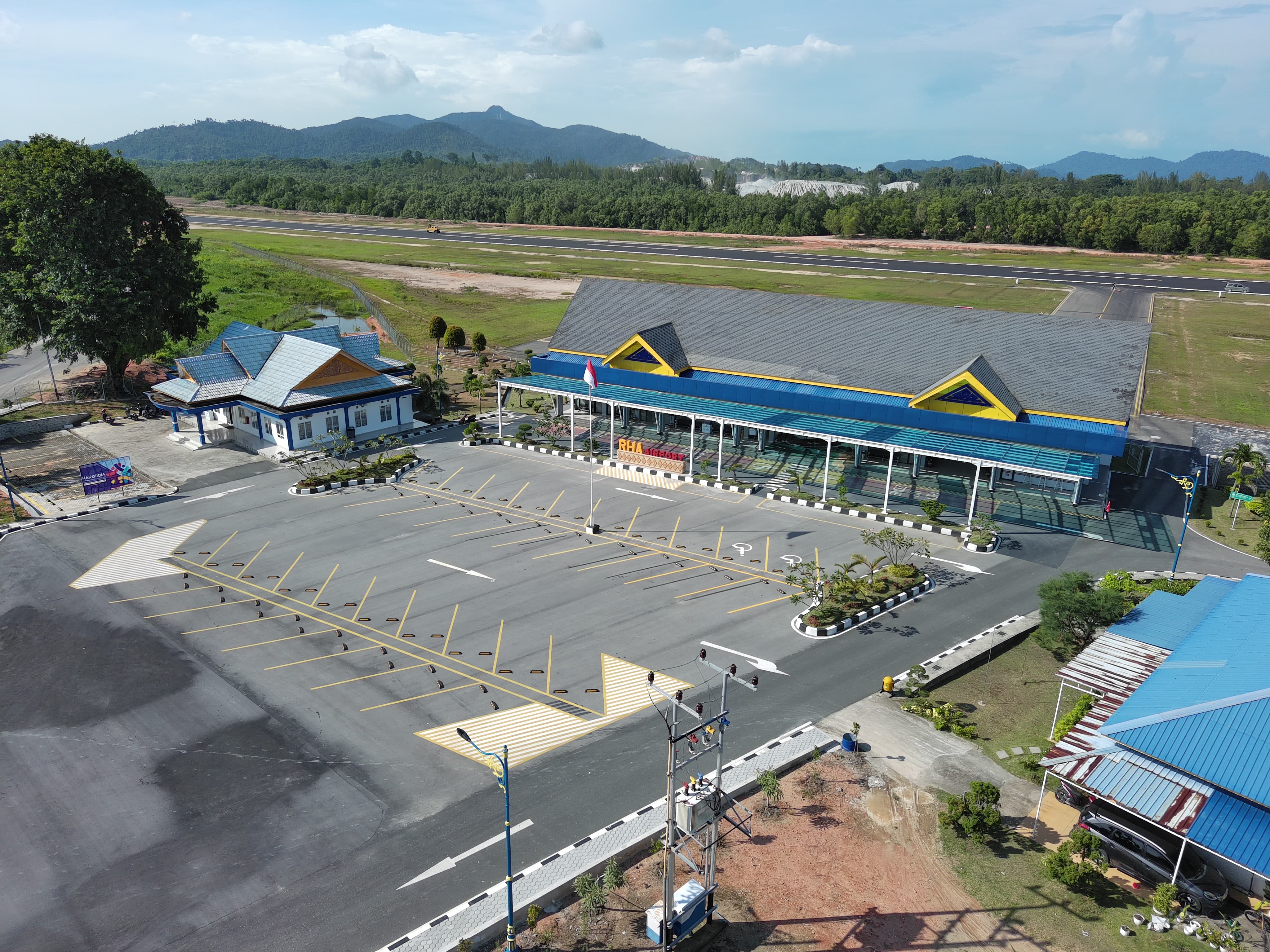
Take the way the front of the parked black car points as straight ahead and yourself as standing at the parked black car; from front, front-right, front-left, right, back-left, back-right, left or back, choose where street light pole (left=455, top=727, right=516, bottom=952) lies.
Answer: right

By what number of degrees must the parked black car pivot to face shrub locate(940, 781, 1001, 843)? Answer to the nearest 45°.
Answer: approximately 135° to its right

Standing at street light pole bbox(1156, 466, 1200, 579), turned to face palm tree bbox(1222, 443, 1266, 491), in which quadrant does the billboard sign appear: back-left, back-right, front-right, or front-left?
back-left

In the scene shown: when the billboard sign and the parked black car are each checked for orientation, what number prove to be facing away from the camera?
0

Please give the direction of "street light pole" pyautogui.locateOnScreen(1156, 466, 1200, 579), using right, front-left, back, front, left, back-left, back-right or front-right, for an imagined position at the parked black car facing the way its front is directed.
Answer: back-left

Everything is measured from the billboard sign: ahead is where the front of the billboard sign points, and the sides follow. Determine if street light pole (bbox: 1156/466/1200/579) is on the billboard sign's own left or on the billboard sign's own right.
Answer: on the billboard sign's own left

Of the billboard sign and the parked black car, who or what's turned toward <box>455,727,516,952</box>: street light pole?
the billboard sign

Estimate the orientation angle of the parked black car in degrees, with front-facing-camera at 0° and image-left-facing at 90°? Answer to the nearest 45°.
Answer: approximately 315°

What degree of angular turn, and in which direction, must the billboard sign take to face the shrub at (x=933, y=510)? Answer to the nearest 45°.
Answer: approximately 45° to its left

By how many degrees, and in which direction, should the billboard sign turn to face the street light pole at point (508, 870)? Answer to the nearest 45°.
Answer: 0° — it already faces it

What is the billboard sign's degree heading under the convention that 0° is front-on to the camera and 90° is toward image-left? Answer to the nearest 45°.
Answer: approximately 0°

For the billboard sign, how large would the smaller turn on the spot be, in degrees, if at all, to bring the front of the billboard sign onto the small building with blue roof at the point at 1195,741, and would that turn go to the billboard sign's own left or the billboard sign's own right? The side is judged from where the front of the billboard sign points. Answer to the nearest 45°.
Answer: approximately 45° to the billboard sign's own left

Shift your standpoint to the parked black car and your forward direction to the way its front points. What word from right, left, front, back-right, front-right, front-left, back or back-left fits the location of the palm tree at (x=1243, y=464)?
back-left
